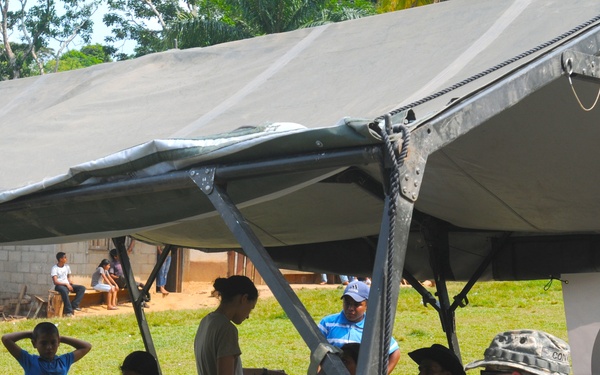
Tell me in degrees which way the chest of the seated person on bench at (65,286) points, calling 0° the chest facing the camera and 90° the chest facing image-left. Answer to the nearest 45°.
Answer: approximately 315°

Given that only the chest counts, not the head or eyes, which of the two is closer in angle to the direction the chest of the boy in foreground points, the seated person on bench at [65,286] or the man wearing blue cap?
the man wearing blue cap

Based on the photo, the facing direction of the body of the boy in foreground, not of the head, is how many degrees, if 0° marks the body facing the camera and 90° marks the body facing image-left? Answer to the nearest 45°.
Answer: approximately 0°

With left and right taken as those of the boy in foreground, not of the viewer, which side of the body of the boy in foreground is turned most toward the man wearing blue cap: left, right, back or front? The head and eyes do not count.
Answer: left

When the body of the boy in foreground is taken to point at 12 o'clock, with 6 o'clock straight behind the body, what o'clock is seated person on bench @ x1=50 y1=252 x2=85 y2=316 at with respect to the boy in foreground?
The seated person on bench is roughly at 6 o'clock from the boy in foreground.

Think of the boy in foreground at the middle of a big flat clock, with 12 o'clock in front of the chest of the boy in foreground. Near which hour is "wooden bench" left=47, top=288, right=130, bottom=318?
The wooden bench is roughly at 6 o'clock from the boy in foreground.

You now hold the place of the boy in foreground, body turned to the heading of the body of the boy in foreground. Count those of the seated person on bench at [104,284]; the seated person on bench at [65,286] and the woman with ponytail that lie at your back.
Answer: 2

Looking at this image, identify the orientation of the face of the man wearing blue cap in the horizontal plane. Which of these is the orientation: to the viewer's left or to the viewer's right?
to the viewer's left

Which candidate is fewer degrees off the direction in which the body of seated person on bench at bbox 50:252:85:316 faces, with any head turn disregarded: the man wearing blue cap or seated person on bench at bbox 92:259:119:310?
the man wearing blue cap
